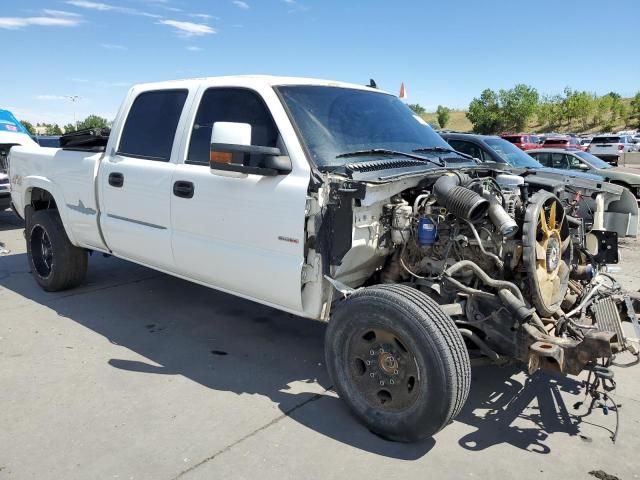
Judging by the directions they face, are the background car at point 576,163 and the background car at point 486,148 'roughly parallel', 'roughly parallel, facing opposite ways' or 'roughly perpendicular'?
roughly parallel

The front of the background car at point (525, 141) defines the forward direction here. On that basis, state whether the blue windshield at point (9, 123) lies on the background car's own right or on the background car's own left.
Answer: on the background car's own right

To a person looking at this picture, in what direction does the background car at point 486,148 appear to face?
facing the viewer and to the right of the viewer

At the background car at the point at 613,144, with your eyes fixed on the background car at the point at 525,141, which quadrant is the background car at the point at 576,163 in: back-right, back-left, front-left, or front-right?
front-left

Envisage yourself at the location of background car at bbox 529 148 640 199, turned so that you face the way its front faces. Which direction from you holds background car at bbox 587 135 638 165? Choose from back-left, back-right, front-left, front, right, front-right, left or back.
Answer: back-left

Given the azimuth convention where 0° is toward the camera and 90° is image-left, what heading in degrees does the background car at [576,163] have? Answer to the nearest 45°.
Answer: approximately 315°

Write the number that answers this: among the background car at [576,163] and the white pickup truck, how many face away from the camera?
0

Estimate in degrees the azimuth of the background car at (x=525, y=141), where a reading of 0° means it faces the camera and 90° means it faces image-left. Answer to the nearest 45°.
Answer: approximately 315°
